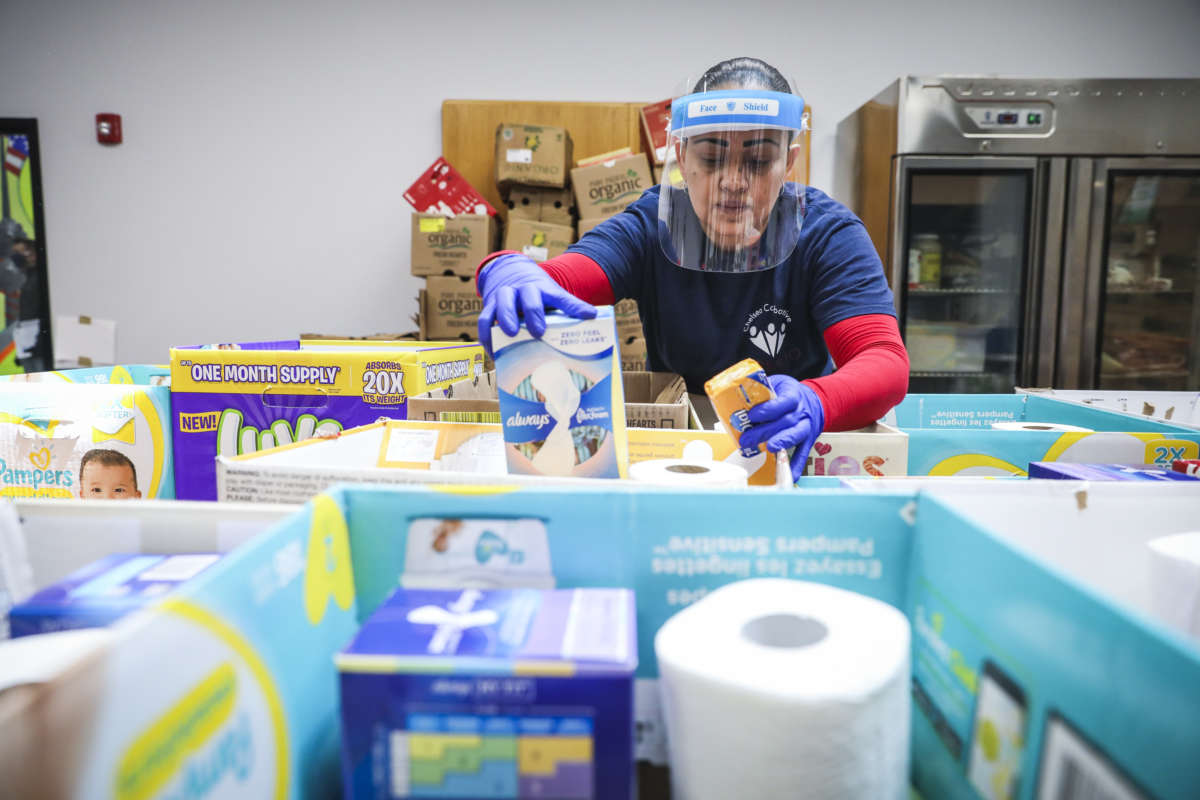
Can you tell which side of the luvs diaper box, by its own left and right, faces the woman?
left

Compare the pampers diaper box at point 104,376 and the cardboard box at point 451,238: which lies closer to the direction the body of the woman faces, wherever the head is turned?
the pampers diaper box

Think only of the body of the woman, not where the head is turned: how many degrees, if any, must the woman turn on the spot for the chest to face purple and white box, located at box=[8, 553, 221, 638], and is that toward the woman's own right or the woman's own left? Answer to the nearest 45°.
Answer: approximately 45° to the woman's own right

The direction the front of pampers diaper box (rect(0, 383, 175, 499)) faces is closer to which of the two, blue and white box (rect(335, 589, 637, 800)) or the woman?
the blue and white box

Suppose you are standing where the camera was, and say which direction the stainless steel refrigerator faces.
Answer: facing the viewer

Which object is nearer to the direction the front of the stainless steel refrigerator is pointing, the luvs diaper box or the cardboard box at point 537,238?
the luvs diaper box

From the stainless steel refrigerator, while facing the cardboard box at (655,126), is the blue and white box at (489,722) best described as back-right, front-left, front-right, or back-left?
front-left

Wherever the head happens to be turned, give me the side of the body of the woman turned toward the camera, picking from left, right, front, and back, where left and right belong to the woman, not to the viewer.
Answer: front

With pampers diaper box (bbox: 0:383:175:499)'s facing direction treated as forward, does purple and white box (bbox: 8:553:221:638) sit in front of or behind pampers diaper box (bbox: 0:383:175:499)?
in front

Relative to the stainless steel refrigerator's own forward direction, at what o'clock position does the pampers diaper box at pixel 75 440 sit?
The pampers diaper box is roughly at 1 o'clock from the stainless steel refrigerator.

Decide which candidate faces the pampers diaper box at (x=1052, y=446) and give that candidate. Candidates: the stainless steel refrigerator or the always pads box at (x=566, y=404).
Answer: the stainless steel refrigerator

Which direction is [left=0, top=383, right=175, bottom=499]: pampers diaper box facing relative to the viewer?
toward the camera
